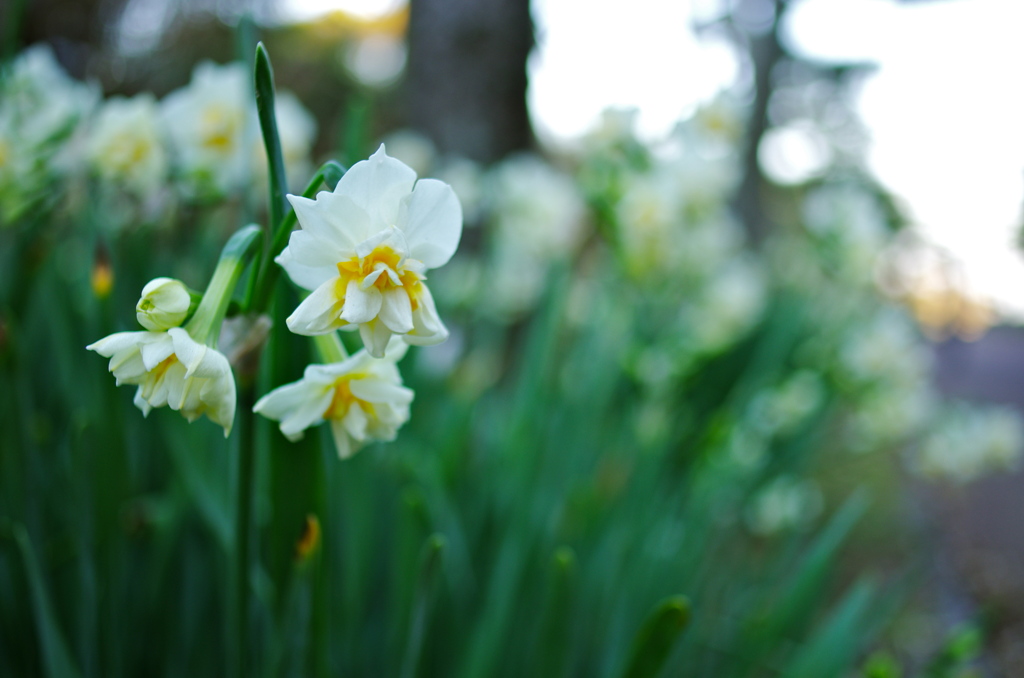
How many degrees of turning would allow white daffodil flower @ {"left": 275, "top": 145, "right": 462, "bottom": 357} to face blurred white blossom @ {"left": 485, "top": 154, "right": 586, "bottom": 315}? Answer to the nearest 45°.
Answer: approximately 180°

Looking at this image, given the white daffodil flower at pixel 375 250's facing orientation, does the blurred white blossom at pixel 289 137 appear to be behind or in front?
behind

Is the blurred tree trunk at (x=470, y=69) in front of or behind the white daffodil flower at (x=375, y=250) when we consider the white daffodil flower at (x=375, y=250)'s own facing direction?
behind

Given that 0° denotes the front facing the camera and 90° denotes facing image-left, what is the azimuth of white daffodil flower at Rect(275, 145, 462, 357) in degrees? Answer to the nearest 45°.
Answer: approximately 0°
